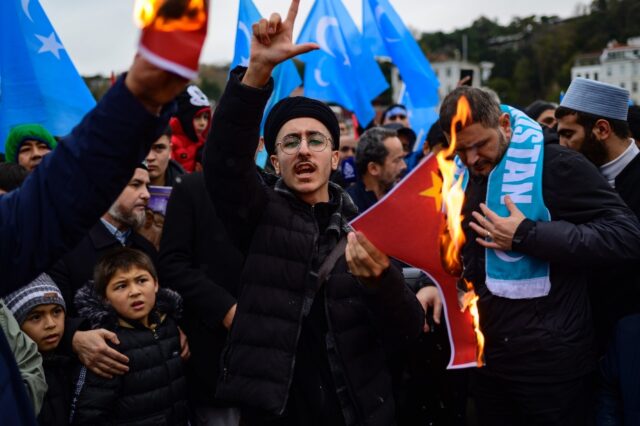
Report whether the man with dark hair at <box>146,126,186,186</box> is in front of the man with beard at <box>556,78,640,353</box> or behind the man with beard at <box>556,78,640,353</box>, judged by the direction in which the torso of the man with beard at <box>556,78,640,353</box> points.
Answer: in front

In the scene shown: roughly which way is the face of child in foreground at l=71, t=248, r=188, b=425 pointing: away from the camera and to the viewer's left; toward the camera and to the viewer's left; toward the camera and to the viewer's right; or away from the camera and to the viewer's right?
toward the camera and to the viewer's right

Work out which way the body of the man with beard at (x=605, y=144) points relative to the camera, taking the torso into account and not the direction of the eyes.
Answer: to the viewer's left

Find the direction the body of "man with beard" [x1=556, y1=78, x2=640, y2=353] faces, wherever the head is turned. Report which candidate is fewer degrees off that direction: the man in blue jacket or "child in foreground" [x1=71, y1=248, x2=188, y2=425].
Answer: the child in foreground

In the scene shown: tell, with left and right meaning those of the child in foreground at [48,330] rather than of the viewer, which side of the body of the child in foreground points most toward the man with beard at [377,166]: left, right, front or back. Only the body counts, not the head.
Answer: left

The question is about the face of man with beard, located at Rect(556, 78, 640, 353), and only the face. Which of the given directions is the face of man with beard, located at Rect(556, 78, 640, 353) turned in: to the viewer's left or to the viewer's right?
to the viewer's left

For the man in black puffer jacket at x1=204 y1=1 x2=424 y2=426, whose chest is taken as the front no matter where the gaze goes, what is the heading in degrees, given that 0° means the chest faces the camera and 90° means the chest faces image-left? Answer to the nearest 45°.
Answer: approximately 0°
